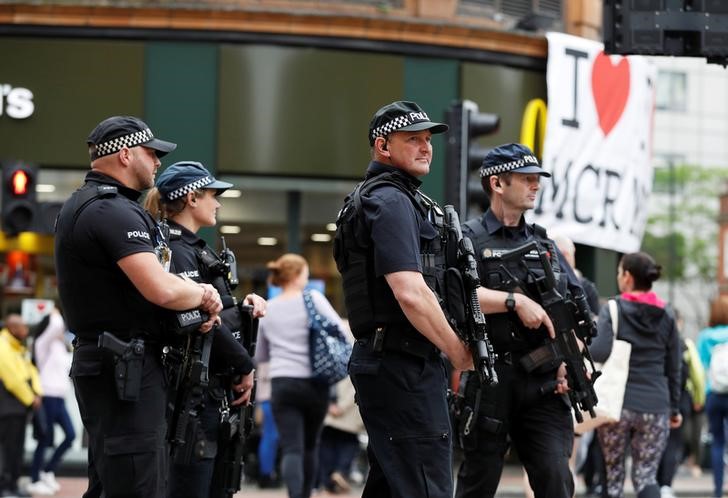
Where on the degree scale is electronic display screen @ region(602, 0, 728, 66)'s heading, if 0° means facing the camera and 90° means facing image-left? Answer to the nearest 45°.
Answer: approximately 180°

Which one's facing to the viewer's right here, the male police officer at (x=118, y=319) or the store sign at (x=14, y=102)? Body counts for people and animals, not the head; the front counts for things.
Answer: the male police officer

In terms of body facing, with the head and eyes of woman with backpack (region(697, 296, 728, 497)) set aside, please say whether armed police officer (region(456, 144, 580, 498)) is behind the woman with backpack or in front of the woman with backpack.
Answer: behind

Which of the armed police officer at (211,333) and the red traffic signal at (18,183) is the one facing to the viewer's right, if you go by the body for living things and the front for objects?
the armed police officer

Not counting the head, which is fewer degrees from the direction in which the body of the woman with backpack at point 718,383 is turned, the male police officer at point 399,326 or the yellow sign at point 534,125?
the yellow sign

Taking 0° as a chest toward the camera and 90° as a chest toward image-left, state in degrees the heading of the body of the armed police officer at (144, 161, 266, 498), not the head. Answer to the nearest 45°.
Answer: approximately 270°

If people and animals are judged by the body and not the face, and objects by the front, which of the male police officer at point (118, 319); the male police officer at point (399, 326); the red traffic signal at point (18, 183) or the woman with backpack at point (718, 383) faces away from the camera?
the woman with backpack

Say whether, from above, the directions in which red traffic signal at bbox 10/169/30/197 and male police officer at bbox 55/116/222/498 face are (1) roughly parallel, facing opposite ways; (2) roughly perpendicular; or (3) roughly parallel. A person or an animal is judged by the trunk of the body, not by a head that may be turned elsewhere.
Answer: roughly perpendicular

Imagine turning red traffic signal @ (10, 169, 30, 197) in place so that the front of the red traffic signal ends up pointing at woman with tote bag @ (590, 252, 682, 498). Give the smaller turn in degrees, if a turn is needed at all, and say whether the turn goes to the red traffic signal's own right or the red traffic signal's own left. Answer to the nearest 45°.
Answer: approximately 45° to the red traffic signal's own left

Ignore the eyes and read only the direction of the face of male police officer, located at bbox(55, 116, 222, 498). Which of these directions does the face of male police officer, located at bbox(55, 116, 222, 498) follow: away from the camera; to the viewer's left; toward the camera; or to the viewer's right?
to the viewer's right

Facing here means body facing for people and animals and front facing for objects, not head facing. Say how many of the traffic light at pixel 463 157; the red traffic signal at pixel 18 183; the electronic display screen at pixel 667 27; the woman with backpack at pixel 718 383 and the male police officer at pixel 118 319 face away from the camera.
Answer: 2

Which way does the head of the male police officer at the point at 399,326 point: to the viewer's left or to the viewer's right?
to the viewer's right

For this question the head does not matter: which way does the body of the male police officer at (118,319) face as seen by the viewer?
to the viewer's right

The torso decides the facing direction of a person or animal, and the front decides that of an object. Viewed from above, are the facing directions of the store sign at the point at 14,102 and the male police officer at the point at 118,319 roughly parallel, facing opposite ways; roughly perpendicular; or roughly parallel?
roughly perpendicular

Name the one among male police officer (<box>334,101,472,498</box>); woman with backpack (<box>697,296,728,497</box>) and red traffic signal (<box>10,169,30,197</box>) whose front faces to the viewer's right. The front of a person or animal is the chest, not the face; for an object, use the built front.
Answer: the male police officer

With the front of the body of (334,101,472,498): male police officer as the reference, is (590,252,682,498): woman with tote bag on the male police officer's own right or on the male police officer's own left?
on the male police officer's own left

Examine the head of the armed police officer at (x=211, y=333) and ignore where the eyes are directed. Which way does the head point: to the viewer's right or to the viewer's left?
to the viewer's right
